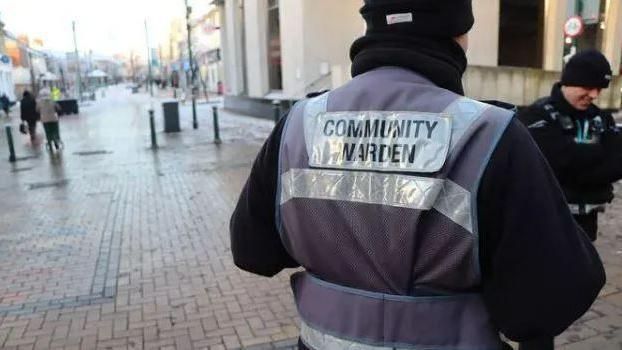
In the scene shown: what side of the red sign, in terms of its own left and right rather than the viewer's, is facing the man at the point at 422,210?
front

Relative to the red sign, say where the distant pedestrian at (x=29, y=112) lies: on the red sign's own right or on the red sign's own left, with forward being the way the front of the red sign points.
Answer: on the red sign's own right

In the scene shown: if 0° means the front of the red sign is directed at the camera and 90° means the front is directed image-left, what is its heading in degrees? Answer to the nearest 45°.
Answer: approximately 0°

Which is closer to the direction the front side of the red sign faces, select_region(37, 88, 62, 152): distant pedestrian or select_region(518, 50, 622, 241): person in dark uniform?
the person in dark uniform

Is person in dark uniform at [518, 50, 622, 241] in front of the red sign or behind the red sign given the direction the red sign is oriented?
in front

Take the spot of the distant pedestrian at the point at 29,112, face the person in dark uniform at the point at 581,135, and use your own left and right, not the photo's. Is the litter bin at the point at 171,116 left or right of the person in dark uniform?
left

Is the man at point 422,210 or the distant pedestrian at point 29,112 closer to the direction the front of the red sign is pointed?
the man

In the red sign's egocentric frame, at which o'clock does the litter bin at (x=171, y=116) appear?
The litter bin is roughly at 3 o'clock from the red sign.

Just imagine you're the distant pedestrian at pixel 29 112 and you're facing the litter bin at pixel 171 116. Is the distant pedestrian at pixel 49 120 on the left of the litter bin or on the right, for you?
right

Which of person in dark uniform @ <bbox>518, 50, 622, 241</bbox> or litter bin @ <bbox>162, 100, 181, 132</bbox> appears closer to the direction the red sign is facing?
the person in dark uniform

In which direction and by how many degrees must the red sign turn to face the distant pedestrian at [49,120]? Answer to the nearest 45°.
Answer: approximately 90° to its right
